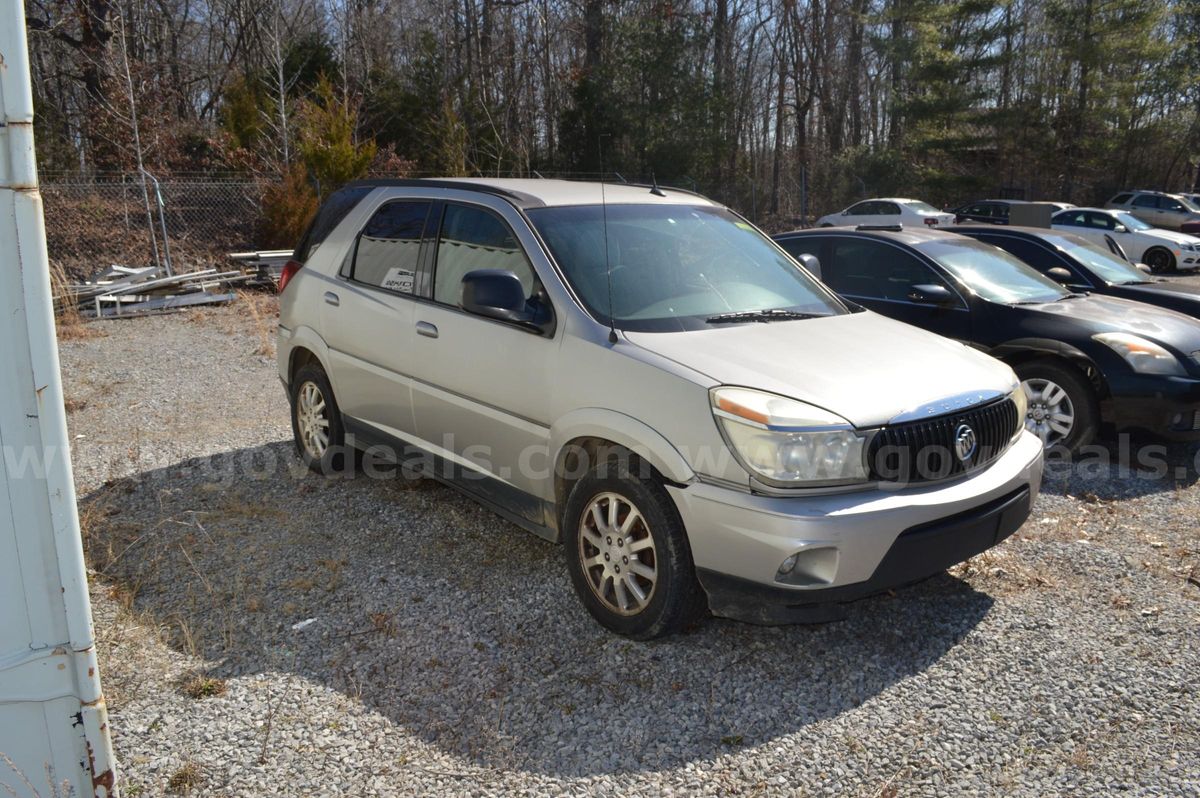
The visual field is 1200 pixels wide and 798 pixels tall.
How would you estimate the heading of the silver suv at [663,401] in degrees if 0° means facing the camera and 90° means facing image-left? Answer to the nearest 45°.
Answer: approximately 315°

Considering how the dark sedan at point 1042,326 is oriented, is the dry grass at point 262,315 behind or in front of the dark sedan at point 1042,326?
behind

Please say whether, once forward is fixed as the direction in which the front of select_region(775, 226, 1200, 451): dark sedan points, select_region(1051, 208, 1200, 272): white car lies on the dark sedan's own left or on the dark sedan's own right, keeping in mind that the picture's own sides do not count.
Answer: on the dark sedan's own left

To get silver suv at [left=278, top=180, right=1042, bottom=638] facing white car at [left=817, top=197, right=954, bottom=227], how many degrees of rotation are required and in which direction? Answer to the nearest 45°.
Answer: approximately 135° to its left

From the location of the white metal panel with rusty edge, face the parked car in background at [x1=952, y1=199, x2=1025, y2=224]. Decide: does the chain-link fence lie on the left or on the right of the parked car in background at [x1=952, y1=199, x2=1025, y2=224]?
left

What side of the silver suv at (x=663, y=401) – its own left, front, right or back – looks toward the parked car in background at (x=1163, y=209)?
left

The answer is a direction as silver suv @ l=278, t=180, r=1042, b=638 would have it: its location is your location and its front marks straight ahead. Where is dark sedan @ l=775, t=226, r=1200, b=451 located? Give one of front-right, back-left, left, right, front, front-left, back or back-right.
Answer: left

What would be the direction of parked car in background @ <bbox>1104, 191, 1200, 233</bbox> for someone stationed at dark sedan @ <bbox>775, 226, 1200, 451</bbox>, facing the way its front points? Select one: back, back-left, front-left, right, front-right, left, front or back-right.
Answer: back-left
